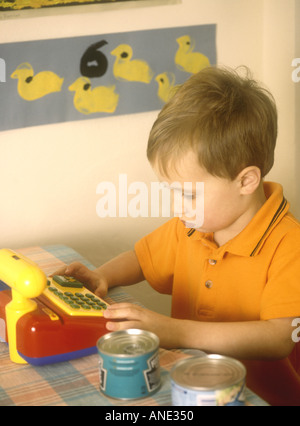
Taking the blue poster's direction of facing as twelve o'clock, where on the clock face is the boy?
The boy is roughly at 11 o'clock from the blue poster.

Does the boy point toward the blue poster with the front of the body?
no

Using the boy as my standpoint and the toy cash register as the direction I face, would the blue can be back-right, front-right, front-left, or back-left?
front-left

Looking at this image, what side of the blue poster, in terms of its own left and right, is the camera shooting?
front

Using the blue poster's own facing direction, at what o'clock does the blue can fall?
The blue can is roughly at 12 o'clock from the blue poster.

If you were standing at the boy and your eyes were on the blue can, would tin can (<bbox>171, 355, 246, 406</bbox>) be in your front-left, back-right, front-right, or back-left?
front-left

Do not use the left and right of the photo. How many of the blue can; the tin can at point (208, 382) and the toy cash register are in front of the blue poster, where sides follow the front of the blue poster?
3

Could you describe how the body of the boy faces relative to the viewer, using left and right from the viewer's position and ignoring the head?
facing the viewer and to the left of the viewer

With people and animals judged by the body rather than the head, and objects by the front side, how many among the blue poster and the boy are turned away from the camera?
0

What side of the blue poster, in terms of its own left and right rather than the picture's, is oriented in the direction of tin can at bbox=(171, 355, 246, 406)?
front

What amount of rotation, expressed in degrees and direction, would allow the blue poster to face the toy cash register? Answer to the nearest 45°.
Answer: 0° — it already faces it

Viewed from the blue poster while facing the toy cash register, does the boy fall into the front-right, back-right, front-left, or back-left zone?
front-left
